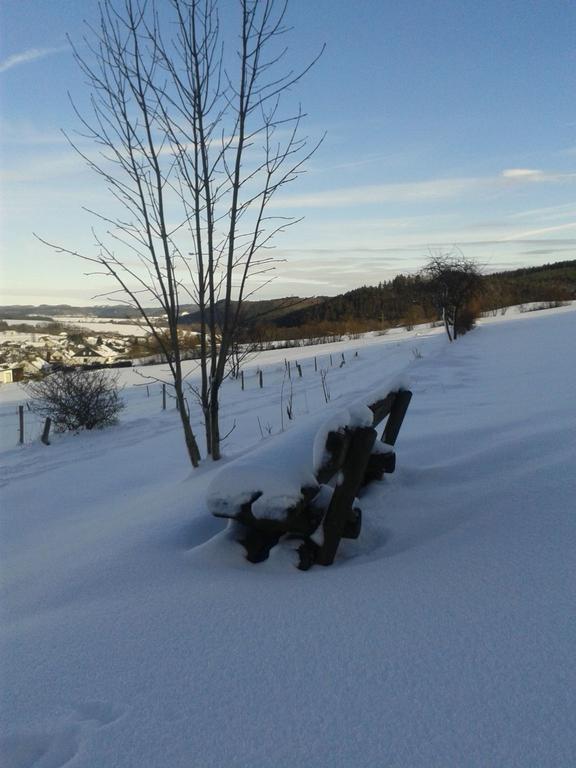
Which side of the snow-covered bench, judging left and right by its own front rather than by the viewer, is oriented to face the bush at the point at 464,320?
right

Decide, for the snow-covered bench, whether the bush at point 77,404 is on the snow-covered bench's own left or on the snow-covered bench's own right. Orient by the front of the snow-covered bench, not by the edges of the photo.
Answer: on the snow-covered bench's own right

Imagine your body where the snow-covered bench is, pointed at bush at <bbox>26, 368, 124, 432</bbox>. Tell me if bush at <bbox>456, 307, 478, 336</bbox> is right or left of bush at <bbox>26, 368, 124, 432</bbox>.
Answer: right

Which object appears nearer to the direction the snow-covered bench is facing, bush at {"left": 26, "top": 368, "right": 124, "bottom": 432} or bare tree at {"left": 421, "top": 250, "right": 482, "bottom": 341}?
the bush

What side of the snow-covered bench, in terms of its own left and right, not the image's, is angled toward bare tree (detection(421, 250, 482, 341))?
right

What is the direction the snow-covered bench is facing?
to the viewer's left
